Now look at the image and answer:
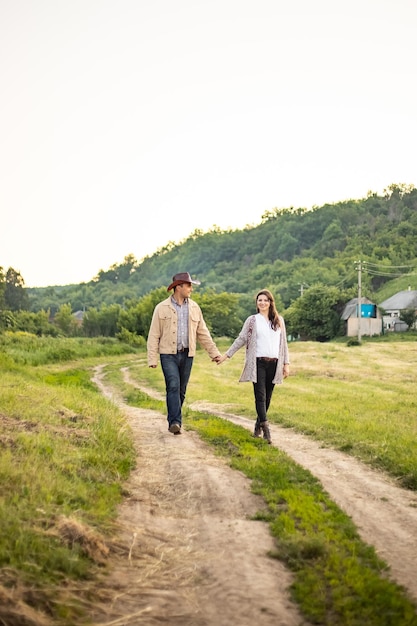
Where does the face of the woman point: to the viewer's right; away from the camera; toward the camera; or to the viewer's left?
toward the camera

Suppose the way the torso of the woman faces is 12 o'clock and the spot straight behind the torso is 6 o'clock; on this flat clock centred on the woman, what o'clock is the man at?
The man is roughly at 3 o'clock from the woman.

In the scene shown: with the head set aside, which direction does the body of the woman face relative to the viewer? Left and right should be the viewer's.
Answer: facing the viewer
